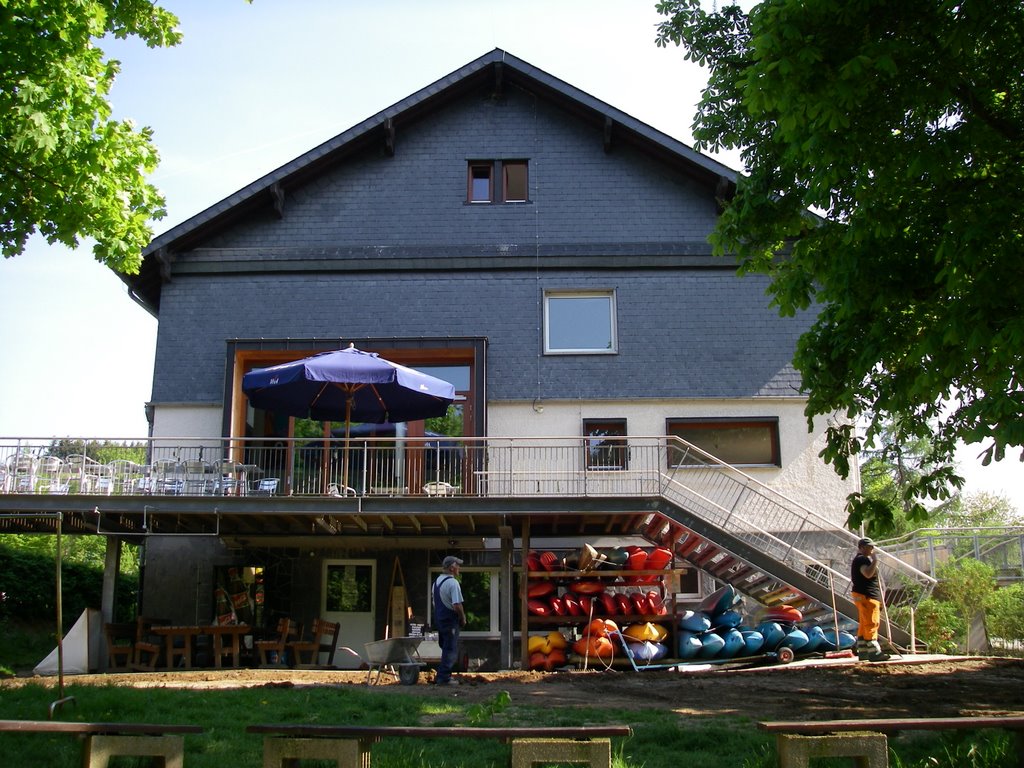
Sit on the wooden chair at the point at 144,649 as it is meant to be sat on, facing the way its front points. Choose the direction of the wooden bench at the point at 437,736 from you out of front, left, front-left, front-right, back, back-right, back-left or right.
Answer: right

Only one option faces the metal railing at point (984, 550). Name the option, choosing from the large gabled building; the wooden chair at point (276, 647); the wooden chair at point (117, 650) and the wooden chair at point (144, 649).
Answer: the wooden chair at point (144, 649)

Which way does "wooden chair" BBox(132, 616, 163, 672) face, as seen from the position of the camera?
facing to the right of the viewer

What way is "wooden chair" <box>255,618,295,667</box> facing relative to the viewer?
to the viewer's left

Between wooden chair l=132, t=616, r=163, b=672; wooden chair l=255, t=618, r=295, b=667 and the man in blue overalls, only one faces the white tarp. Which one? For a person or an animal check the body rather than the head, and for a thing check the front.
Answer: wooden chair l=255, t=618, r=295, b=667

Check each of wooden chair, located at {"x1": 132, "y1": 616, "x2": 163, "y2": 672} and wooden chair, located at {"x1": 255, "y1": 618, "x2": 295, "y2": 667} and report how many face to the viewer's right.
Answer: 1

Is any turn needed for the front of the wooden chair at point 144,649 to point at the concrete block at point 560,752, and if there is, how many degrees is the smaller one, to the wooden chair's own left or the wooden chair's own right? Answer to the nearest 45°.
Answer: approximately 90° to the wooden chair's own right

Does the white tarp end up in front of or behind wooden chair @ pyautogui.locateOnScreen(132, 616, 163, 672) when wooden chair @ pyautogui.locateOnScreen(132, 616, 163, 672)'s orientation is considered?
behind

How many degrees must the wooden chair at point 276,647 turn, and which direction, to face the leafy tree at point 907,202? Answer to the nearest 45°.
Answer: approximately 135° to its left
